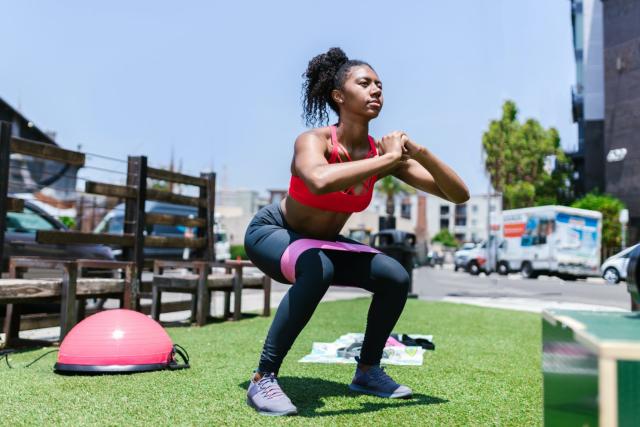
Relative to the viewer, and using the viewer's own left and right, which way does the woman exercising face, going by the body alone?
facing the viewer and to the right of the viewer

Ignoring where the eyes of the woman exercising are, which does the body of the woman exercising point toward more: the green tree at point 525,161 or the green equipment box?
the green equipment box

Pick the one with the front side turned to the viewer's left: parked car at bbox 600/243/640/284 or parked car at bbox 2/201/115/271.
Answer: parked car at bbox 600/243/640/284

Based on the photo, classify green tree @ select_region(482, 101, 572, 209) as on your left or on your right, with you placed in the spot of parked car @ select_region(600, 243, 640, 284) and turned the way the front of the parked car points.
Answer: on your right

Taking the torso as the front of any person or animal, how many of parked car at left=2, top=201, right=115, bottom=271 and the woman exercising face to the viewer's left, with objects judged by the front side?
0

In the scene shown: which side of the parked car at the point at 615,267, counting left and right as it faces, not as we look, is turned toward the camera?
left

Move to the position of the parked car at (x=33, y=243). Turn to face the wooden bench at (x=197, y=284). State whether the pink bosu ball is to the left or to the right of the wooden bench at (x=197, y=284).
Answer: right

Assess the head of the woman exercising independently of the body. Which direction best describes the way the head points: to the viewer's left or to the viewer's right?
to the viewer's right

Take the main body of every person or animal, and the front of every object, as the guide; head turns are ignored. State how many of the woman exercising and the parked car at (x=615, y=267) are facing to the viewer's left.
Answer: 1

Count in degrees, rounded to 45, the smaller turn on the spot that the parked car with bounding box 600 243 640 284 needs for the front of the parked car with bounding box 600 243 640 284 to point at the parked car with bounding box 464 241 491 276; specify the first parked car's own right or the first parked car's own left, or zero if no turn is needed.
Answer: approximately 45° to the first parked car's own right
